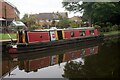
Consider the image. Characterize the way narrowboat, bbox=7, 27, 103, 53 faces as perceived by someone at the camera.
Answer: facing away from the viewer and to the right of the viewer

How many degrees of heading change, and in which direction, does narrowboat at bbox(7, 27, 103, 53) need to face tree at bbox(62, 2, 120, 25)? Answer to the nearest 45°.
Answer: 0° — it already faces it
